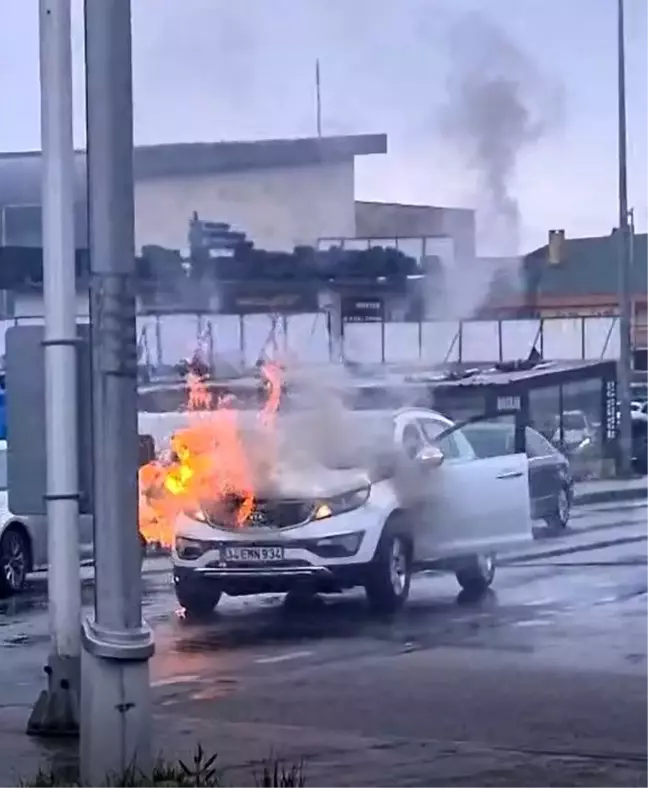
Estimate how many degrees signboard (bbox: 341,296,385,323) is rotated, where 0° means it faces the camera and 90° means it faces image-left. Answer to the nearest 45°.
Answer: approximately 0°

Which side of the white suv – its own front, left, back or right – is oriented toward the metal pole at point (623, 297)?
back

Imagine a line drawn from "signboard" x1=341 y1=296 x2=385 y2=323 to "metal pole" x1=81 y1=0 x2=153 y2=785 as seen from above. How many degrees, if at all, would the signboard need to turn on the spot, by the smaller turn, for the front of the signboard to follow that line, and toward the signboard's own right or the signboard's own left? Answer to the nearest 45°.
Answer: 0° — it already faces it

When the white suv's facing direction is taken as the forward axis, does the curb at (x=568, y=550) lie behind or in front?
behind

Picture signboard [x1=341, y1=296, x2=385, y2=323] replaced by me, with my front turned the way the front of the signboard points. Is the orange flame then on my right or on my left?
on my right

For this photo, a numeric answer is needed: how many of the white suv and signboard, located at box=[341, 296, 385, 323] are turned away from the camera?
0

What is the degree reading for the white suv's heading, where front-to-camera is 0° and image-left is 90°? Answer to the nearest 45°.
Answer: approximately 45°

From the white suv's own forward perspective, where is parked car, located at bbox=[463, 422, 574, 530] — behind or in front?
behind

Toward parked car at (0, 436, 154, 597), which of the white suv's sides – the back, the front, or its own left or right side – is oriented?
right
